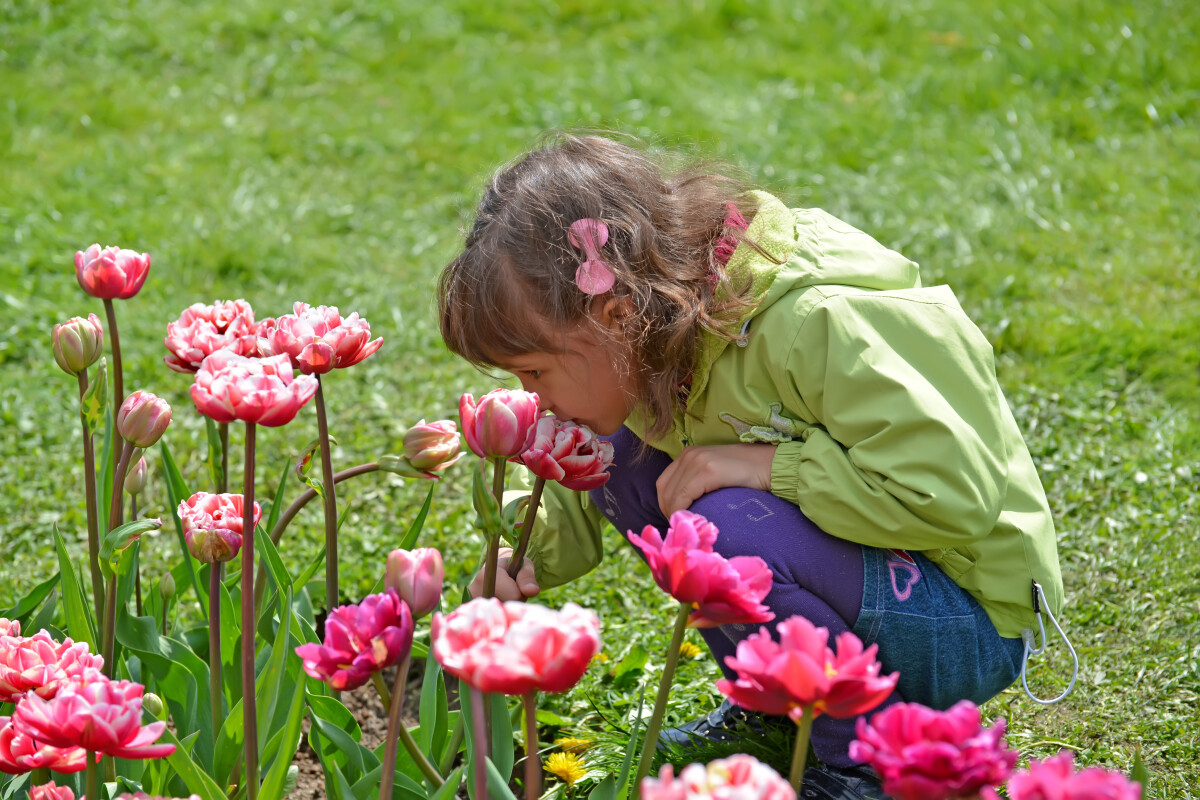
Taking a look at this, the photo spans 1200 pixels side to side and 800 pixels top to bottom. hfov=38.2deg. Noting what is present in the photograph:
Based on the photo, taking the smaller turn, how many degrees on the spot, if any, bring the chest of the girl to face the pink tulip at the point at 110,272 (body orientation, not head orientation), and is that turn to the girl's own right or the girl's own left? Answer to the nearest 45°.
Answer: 0° — they already face it

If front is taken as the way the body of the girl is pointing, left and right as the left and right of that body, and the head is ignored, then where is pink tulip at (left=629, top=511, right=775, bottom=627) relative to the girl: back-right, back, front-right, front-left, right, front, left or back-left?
left

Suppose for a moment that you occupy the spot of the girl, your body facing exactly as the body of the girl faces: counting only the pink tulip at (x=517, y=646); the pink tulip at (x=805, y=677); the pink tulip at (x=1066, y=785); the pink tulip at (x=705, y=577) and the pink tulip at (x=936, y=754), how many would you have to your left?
5

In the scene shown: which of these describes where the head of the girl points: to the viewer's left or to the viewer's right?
to the viewer's left

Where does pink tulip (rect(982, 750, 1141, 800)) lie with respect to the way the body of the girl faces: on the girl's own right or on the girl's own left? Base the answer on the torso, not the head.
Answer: on the girl's own left

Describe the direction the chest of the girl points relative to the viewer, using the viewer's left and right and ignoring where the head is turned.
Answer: facing to the left of the viewer

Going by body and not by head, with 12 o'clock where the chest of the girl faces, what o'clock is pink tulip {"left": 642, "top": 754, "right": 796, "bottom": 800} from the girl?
The pink tulip is roughly at 9 o'clock from the girl.

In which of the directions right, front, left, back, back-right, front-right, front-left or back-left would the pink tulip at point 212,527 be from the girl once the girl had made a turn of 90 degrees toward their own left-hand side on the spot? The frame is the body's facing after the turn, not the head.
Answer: front-right
